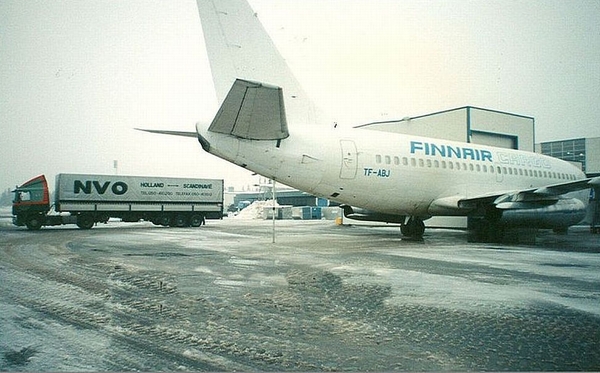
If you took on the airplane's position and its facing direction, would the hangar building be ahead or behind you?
ahead

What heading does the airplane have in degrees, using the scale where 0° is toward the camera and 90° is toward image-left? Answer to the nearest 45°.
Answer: approximately 225°
